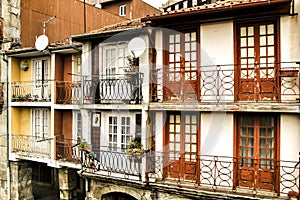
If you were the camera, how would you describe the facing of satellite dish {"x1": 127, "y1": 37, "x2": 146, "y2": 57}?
facing the viewer

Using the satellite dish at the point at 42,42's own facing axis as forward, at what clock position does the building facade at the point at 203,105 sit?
The building facade is roughly at 9 o'clock from the satellite dish.

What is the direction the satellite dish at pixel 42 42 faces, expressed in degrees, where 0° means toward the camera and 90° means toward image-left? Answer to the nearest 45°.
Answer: approximately 45°

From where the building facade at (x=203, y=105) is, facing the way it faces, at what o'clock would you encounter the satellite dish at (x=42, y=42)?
The satellite dish is roughly at 2 o'clock from the building facade.

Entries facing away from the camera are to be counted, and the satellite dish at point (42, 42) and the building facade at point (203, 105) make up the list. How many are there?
0

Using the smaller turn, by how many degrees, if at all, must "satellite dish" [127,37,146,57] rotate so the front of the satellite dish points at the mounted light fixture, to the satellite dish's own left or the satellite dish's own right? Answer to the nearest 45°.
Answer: approximately 135° to the satellite dish's own right

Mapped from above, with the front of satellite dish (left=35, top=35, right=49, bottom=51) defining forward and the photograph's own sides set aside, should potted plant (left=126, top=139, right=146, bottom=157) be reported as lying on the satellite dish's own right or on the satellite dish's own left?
on the satellite dish's own left

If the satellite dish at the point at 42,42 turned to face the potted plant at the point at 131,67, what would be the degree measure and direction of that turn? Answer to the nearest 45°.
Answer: approximately 90° to its left

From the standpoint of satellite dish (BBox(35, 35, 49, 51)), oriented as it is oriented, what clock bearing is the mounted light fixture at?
The mounted light fixture is roughly at 4 o'clock from the satellite dish.

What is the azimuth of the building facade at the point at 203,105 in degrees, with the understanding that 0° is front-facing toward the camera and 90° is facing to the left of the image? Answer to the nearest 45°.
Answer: approximately 45°

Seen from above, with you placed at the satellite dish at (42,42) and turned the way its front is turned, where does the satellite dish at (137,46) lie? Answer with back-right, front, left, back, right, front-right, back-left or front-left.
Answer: left

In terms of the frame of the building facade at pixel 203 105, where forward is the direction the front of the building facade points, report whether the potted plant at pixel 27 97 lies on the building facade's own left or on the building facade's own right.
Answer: on the building facade's own right
